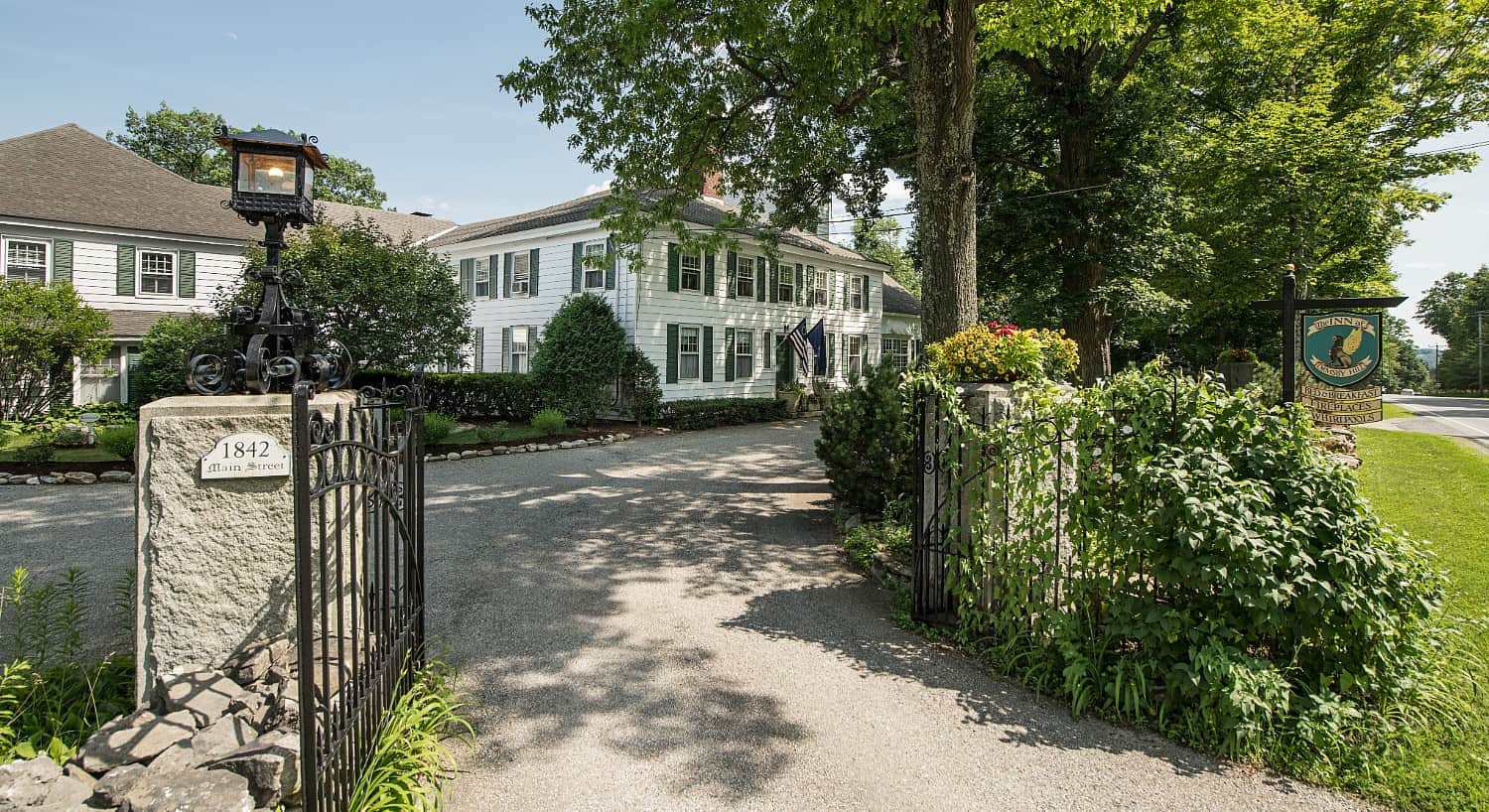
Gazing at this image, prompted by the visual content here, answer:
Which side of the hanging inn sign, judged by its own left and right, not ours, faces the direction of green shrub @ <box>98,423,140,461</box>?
right

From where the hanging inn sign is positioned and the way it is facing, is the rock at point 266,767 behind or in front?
in front

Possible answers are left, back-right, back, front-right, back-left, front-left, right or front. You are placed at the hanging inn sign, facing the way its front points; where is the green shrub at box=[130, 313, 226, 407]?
right

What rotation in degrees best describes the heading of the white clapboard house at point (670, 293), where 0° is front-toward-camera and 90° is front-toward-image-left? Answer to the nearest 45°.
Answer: approximately 315°

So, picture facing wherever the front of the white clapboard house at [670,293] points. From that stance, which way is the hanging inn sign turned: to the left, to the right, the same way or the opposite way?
to the right

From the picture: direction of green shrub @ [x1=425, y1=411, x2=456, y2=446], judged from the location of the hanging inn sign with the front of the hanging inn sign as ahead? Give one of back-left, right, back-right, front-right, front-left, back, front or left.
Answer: right

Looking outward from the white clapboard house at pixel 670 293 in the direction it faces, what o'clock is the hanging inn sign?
The hanging inn sign is roughly at 1 o'clock from the white clapboard house.

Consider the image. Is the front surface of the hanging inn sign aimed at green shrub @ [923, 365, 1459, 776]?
yes

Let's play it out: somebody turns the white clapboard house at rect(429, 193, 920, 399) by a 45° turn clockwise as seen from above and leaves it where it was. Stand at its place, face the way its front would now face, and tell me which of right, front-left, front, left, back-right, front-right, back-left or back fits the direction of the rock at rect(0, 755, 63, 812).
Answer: front

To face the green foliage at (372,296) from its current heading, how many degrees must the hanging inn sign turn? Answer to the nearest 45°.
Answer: approximately 90° to its right

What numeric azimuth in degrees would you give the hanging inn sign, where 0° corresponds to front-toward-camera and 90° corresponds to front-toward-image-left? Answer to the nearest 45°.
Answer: approximately 0°

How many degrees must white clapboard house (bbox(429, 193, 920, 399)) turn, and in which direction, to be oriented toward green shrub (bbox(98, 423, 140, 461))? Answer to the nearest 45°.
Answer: approximately 90° to its right

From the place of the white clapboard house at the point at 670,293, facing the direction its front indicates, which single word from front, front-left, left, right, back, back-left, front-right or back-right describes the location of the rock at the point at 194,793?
front-right

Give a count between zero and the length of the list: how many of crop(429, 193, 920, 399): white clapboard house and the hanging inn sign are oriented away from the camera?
0

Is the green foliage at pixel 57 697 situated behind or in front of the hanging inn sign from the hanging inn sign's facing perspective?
in front

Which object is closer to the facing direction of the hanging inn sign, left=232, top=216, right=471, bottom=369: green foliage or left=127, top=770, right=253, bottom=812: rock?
the rock
